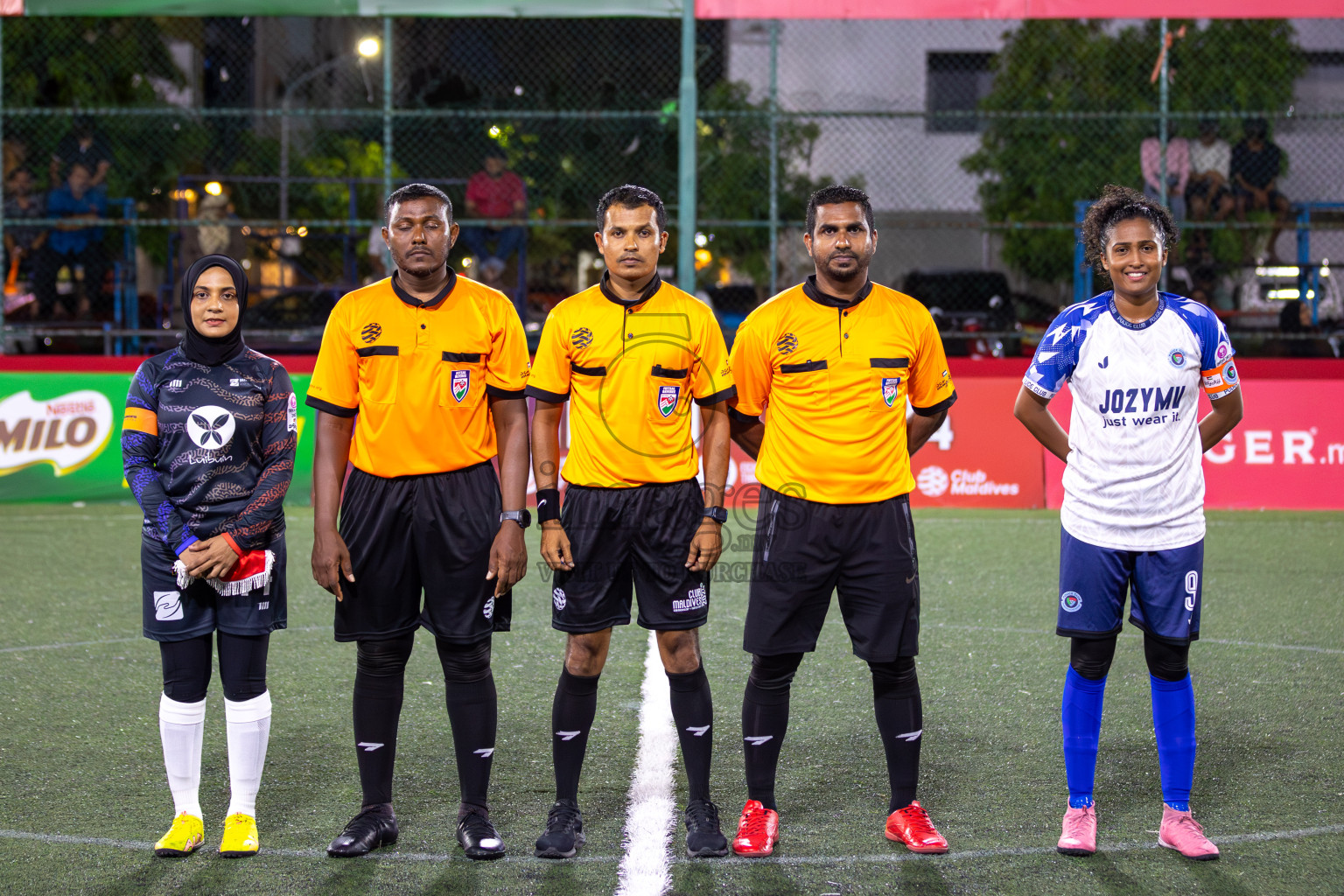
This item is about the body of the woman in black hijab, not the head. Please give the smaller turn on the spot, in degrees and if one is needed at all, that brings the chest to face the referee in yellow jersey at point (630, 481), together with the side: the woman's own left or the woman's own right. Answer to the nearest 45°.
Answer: approximately 90° to the woman's own left

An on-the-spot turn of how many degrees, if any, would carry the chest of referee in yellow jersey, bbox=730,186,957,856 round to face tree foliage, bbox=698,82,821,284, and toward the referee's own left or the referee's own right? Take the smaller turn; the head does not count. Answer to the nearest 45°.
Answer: approximately 180°

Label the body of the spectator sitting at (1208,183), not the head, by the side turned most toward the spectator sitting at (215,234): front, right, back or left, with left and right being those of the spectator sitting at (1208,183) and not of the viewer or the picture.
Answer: right

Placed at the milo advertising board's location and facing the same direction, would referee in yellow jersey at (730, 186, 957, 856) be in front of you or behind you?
in front

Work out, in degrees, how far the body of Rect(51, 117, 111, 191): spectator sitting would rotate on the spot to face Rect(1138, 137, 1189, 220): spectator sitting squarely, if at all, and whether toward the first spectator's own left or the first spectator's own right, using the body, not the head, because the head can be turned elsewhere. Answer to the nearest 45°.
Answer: approximately 45° to the first spectator's own left

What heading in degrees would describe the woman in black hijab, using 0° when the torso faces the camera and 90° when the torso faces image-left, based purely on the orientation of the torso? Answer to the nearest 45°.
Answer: approximately 0°
